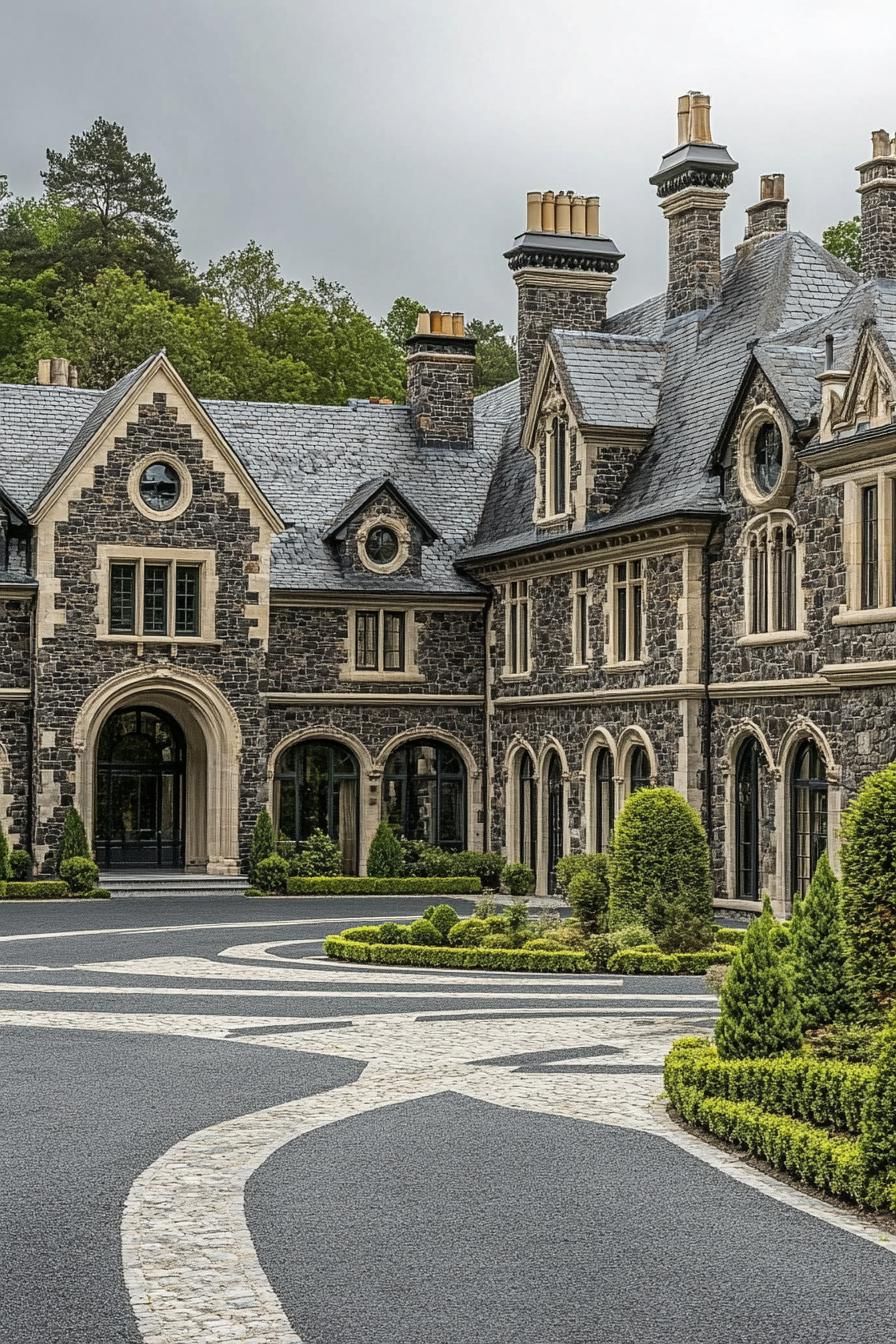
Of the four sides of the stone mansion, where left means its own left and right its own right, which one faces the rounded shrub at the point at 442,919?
front

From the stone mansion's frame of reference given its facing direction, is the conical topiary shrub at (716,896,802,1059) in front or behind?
in front

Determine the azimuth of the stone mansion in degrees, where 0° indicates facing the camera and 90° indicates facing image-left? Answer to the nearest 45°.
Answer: approximately 0°

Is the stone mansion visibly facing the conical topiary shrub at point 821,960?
yes

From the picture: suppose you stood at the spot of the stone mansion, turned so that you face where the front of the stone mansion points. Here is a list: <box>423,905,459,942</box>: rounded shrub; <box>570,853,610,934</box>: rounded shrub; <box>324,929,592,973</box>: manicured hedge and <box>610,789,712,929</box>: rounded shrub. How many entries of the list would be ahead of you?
4

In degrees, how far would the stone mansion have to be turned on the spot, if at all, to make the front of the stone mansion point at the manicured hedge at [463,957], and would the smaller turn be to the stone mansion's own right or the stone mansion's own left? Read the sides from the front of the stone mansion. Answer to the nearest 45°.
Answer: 0° — it already faces it

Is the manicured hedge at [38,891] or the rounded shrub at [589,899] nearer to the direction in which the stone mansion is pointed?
the rounded shrub

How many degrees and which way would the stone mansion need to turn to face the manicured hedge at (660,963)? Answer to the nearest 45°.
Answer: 0° — it already faces it

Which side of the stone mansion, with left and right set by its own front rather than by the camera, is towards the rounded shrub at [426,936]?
front

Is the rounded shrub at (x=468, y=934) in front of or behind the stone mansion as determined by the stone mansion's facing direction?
in front
